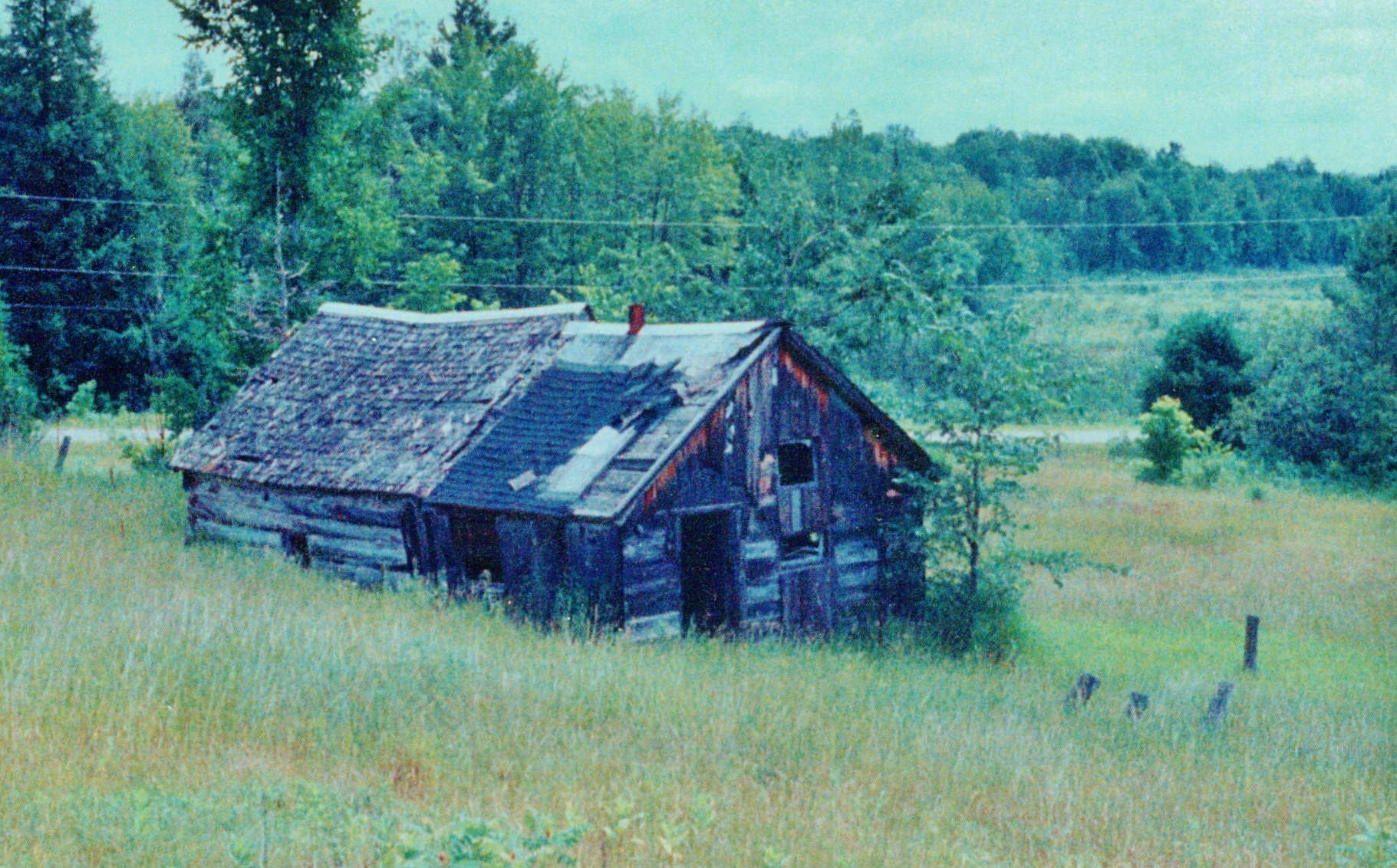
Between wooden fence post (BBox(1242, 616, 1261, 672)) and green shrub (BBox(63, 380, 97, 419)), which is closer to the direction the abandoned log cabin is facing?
the wooden fence post

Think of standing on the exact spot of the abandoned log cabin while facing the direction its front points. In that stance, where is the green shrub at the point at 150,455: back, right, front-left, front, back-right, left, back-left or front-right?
back

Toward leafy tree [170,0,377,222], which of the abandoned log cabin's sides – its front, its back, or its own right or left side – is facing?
back

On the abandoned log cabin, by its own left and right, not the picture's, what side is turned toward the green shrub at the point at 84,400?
back

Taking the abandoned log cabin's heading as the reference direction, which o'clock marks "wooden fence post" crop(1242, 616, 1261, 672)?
The wooden fence post is roughly at 11 o'clock from the abandoned log cabin.

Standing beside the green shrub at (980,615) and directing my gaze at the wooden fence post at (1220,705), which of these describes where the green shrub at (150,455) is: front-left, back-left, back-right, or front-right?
back-right

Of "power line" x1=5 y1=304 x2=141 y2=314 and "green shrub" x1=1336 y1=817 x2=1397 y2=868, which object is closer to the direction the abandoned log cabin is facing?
the green shrub

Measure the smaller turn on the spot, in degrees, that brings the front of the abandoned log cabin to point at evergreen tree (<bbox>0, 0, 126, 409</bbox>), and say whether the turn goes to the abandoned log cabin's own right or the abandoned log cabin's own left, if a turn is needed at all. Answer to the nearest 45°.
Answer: approximately 180°

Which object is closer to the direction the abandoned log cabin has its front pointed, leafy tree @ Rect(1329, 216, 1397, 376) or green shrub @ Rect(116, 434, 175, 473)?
the leafy tree

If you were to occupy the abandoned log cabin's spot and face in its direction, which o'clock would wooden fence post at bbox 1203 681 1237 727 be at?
The wooden fence post is roughly at 12 o'clock from the abandoned log cabin.

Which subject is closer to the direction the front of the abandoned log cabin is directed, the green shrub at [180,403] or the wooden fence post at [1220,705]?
the wooden fence post

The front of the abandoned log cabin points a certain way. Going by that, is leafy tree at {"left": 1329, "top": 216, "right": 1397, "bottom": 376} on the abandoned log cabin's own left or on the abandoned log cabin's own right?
on the abandoned log cabin's own left

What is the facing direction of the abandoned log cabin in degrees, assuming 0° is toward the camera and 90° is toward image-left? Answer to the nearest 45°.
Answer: approximately 315°

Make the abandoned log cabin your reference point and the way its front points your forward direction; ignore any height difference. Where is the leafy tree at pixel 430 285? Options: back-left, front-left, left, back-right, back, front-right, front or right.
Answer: back-left
